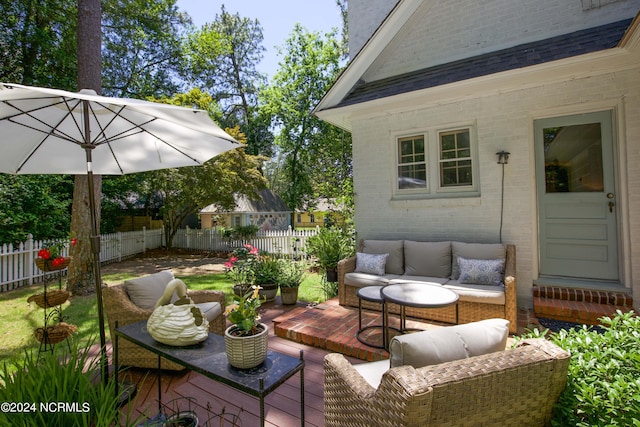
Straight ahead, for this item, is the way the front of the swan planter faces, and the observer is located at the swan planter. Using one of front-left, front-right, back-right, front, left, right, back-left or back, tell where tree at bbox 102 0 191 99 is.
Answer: right

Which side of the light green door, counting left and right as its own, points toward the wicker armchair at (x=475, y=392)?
front

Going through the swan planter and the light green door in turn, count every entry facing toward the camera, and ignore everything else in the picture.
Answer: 1

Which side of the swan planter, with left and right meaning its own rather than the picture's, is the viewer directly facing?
left

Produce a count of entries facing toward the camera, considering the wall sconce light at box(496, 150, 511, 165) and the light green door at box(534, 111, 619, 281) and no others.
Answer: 2

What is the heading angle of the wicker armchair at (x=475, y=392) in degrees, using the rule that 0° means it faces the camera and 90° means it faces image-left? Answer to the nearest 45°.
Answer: approximately 135°

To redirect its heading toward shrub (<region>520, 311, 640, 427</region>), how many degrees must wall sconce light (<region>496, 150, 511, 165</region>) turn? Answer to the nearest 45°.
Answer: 0° — it already faces it

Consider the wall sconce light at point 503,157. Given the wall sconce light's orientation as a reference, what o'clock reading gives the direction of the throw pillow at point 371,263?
The throw pillow is roughly at 2 o'clock from the wall sconce light.

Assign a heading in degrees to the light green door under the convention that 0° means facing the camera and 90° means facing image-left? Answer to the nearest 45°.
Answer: approximately 0°

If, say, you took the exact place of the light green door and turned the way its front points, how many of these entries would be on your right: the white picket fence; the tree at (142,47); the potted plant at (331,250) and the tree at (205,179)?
4

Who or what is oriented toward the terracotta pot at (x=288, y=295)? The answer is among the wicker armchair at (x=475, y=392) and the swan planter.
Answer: the wicker armchair

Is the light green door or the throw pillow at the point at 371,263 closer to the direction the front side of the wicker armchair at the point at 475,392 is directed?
the throw pillow

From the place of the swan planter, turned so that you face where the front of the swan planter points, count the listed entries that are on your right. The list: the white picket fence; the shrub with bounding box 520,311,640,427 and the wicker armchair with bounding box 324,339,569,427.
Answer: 1

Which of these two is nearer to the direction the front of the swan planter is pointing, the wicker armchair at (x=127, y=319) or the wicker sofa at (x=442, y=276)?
the wicker armchair

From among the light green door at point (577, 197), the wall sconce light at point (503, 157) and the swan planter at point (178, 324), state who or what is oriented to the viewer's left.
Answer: the swan planter

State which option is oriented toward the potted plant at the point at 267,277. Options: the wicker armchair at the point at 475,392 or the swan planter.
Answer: the wicker armchair
